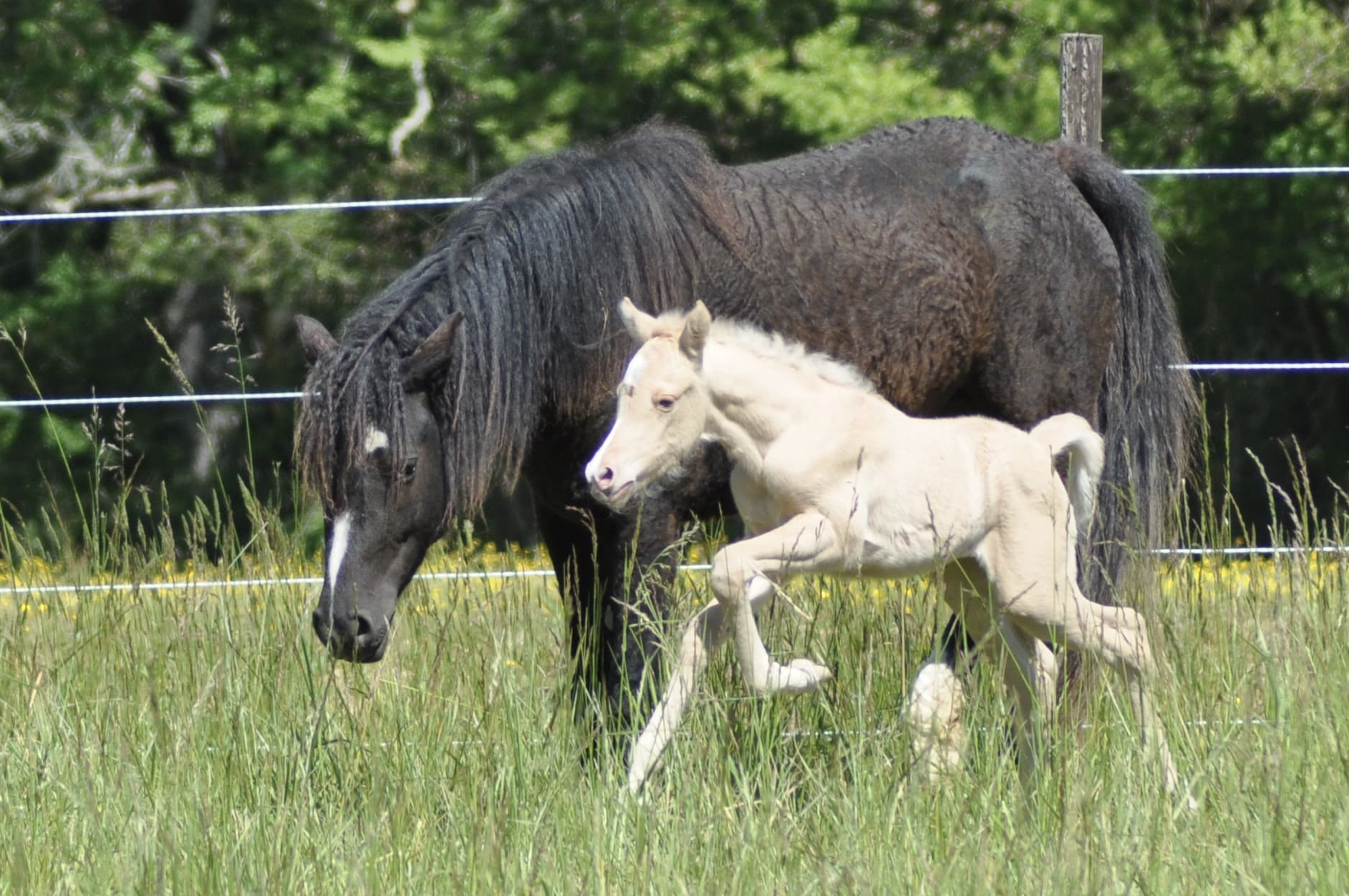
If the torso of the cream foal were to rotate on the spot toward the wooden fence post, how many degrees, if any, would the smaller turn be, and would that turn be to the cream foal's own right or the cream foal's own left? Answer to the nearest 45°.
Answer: approximately 90° to the cream foal's own right

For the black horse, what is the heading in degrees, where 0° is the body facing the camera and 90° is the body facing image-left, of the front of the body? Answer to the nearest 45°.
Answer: approximately 90°

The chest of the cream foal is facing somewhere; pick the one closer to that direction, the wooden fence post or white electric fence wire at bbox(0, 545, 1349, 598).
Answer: the white electric fence wire

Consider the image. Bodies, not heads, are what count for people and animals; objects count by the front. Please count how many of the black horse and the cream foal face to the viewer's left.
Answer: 2

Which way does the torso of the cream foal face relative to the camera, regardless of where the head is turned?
to the viewer's left

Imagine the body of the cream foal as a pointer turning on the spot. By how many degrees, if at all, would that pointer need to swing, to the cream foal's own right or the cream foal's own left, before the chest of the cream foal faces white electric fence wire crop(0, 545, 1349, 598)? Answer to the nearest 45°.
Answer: approximately 45° to the cream foal's own right
